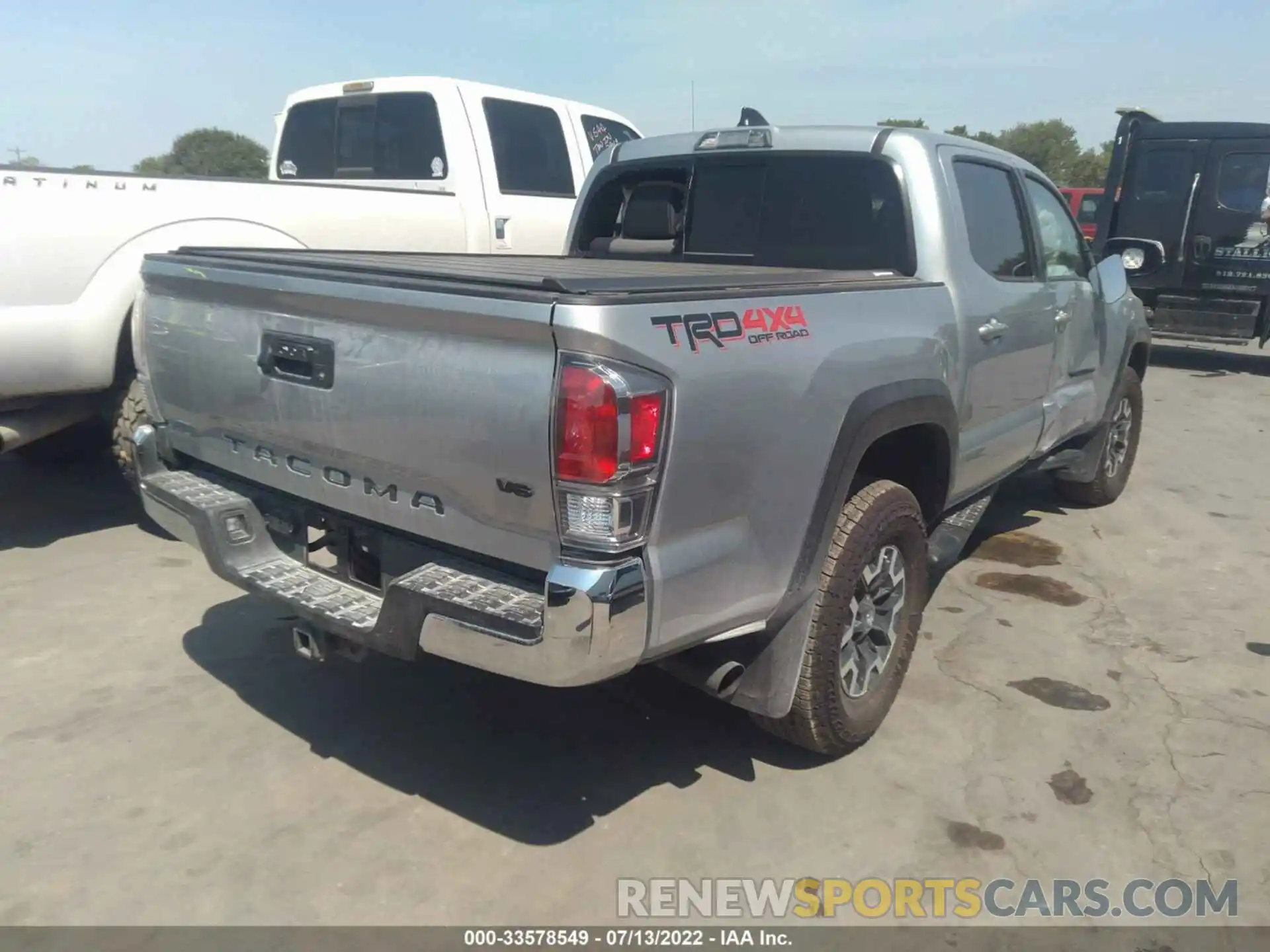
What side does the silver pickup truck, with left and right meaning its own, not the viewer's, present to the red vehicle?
front

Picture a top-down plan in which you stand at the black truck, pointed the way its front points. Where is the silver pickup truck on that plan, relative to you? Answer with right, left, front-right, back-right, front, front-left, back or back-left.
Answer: right

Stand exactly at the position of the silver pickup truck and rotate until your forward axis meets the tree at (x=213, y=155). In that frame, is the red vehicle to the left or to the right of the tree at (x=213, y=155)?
right

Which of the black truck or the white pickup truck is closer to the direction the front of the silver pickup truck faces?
the black truck

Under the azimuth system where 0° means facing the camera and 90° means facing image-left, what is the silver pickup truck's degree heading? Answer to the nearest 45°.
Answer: approximately 225°

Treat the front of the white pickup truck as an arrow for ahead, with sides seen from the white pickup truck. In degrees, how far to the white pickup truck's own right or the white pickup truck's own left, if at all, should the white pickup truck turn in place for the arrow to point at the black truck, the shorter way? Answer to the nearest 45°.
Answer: approximately 45° to the white pickup truck's own right

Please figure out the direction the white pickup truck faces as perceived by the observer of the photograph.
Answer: facing away from the viewer and to the right of the viewer

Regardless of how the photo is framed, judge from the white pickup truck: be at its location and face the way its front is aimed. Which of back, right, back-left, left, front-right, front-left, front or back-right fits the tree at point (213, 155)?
front-left
